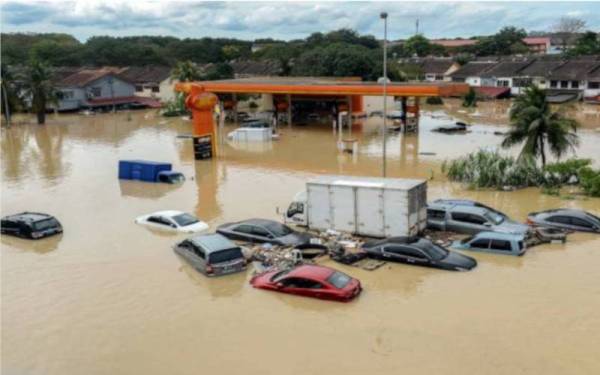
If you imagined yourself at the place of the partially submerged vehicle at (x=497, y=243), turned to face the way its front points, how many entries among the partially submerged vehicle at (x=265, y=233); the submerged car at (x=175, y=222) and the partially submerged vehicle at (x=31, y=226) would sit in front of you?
3

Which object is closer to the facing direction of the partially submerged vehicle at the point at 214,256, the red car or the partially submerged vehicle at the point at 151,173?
the partially submerged vehicle

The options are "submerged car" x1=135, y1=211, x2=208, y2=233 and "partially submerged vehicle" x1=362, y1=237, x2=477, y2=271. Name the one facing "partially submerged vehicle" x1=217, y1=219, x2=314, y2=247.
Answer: the submerged car

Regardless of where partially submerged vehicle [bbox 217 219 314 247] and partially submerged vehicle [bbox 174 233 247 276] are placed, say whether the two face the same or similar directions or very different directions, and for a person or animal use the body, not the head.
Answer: very different directions

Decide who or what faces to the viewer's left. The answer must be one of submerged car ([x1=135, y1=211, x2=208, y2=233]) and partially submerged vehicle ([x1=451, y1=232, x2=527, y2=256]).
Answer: the partially submerged vehicle
